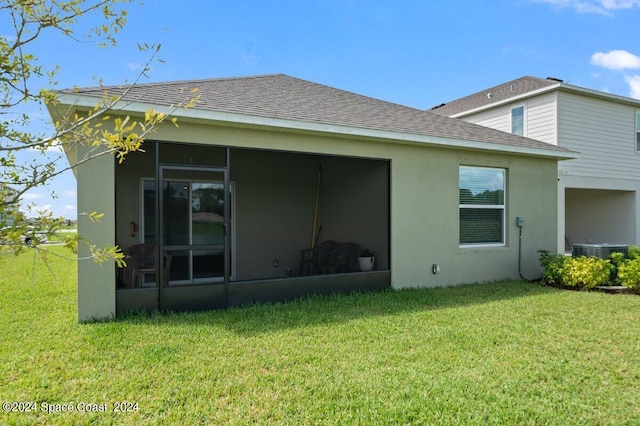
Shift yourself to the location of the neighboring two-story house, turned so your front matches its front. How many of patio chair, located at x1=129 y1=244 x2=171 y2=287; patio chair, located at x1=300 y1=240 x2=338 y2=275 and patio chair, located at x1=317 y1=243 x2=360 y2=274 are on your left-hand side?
3

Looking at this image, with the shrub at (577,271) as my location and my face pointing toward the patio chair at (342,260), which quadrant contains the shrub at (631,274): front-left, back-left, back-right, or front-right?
back-left

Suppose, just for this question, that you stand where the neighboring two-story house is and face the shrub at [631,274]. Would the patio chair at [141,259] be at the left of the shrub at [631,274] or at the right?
right

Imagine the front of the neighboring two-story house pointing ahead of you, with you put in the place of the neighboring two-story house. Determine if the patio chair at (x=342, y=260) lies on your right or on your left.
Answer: on your left

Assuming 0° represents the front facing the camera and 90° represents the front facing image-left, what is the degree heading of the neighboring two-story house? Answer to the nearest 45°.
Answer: approximately 135°

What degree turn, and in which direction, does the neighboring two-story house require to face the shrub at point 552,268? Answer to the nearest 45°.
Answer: approximately 135° to its left

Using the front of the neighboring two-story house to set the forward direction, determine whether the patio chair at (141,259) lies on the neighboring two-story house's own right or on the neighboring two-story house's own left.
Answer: on the neighboring two-story house's own left

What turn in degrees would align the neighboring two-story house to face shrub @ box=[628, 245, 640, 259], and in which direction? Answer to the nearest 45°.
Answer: approximately 135° to its left
